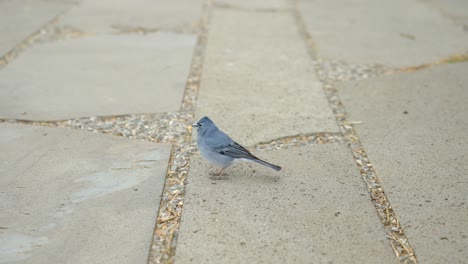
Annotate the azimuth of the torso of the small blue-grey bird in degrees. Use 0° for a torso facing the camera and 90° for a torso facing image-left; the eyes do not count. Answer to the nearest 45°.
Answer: approximately 90°

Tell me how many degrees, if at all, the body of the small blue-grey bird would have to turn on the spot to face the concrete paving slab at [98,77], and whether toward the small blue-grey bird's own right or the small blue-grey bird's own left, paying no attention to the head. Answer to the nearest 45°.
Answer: approximately 45° to the small blue-grey bird's own right

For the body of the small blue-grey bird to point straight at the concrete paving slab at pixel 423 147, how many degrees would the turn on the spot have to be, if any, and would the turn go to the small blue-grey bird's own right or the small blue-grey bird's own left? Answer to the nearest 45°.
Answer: approximately 180°

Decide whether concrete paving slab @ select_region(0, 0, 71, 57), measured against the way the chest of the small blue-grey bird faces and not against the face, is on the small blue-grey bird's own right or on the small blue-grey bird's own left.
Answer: on the small blue-grey bird's own right

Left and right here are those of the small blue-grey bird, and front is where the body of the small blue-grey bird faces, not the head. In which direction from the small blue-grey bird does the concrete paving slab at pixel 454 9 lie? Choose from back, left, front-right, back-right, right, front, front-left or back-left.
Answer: back-right

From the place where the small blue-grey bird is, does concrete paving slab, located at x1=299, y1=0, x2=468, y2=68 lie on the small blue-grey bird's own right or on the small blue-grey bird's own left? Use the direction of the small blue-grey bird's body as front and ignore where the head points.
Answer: on the small blue-grey bird's own right
